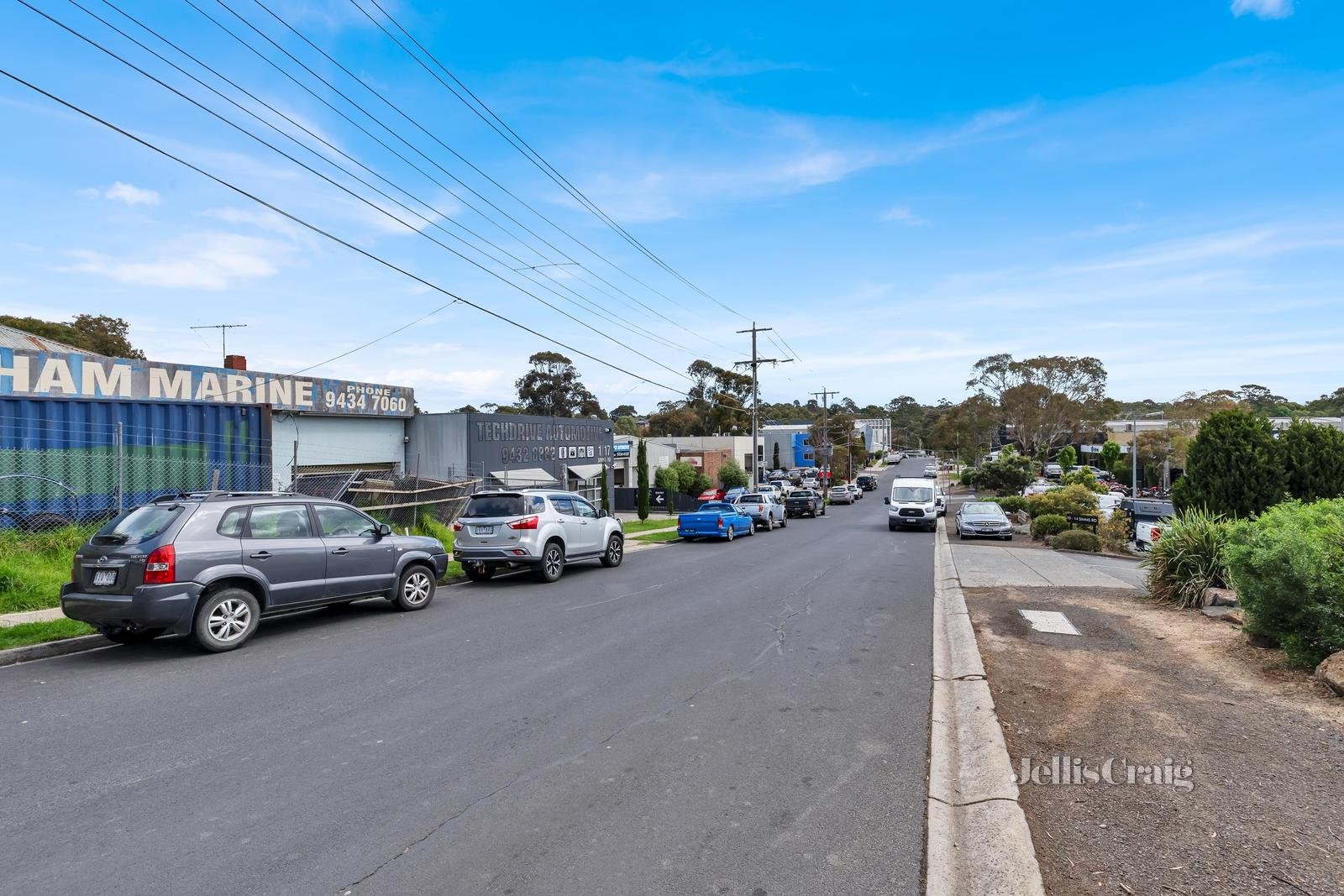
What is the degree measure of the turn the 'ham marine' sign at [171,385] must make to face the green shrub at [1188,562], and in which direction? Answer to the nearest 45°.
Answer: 0° — it already faces it

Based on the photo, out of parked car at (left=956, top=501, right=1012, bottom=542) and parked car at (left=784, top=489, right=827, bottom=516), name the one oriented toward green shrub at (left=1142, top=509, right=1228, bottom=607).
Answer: parked car at (left=956, top=501, right=1012, bottom=542)

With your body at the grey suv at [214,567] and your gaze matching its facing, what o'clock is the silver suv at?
The silver suv is roughly at 12 o'clock from the grey suv.

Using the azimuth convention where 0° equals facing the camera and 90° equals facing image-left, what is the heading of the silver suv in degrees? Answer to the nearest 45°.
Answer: approximately 225°

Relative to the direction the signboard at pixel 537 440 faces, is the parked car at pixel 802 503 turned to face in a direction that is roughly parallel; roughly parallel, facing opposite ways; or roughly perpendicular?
roughly perpendicular

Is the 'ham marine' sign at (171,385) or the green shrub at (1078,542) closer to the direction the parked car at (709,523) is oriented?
the green shrub

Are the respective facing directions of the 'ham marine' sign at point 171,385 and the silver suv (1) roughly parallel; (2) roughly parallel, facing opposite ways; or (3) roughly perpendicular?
roughly perpendicular

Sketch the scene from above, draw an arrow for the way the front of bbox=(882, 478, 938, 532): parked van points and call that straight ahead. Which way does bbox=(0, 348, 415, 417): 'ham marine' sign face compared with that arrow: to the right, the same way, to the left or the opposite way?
to the left

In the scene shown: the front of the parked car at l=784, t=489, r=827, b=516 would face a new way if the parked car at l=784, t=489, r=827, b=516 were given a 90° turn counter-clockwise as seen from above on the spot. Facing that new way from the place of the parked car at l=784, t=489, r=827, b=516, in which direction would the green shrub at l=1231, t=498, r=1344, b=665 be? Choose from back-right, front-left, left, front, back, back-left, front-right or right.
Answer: back-left

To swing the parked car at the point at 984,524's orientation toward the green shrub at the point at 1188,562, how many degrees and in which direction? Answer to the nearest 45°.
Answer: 0° — it already faces it

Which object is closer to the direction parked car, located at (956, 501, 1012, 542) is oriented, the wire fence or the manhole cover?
the manhole cover

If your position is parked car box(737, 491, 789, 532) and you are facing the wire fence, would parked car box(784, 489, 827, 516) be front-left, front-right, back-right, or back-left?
back-right

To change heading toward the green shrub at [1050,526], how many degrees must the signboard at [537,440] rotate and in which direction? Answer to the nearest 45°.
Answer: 0° — it already faces it

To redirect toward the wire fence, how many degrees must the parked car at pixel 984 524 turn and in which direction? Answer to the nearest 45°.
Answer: approximately 45° to its right

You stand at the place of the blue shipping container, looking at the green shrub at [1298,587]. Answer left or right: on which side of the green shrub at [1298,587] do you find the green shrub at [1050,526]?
left

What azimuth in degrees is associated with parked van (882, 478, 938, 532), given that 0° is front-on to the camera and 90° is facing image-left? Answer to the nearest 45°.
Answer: approximately 0°
